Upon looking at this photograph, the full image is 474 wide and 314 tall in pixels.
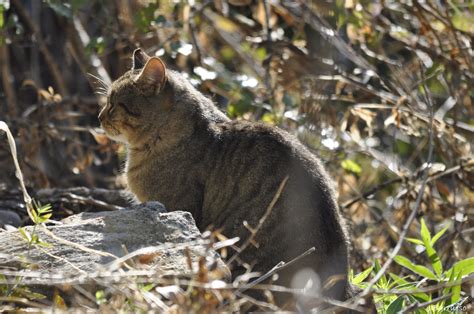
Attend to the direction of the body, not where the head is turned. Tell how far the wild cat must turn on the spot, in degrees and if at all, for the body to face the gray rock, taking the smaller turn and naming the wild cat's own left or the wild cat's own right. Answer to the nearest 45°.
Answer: approximately 45° to the wild cat's own left

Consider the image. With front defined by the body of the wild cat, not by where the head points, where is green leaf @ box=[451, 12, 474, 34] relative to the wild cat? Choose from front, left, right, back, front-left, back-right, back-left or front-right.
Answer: back-right

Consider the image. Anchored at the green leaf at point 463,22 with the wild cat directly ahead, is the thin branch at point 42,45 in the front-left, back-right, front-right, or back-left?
front-right

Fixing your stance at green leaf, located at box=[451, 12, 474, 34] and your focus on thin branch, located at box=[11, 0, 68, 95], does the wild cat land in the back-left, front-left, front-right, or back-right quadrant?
front-left

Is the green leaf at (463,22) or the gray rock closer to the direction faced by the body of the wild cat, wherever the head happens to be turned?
the gray rock

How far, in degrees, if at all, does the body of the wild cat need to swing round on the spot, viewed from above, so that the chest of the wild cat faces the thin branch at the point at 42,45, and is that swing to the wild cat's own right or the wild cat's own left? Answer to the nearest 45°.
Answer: approximately 45° to the wild cat's own right

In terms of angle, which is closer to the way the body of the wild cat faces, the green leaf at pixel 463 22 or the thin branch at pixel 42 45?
the thin branch

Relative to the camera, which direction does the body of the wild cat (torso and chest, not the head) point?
to the viewer's left

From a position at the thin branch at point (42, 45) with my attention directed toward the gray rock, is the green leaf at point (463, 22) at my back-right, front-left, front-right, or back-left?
front-left

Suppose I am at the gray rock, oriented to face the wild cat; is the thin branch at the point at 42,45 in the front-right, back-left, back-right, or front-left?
front-left
